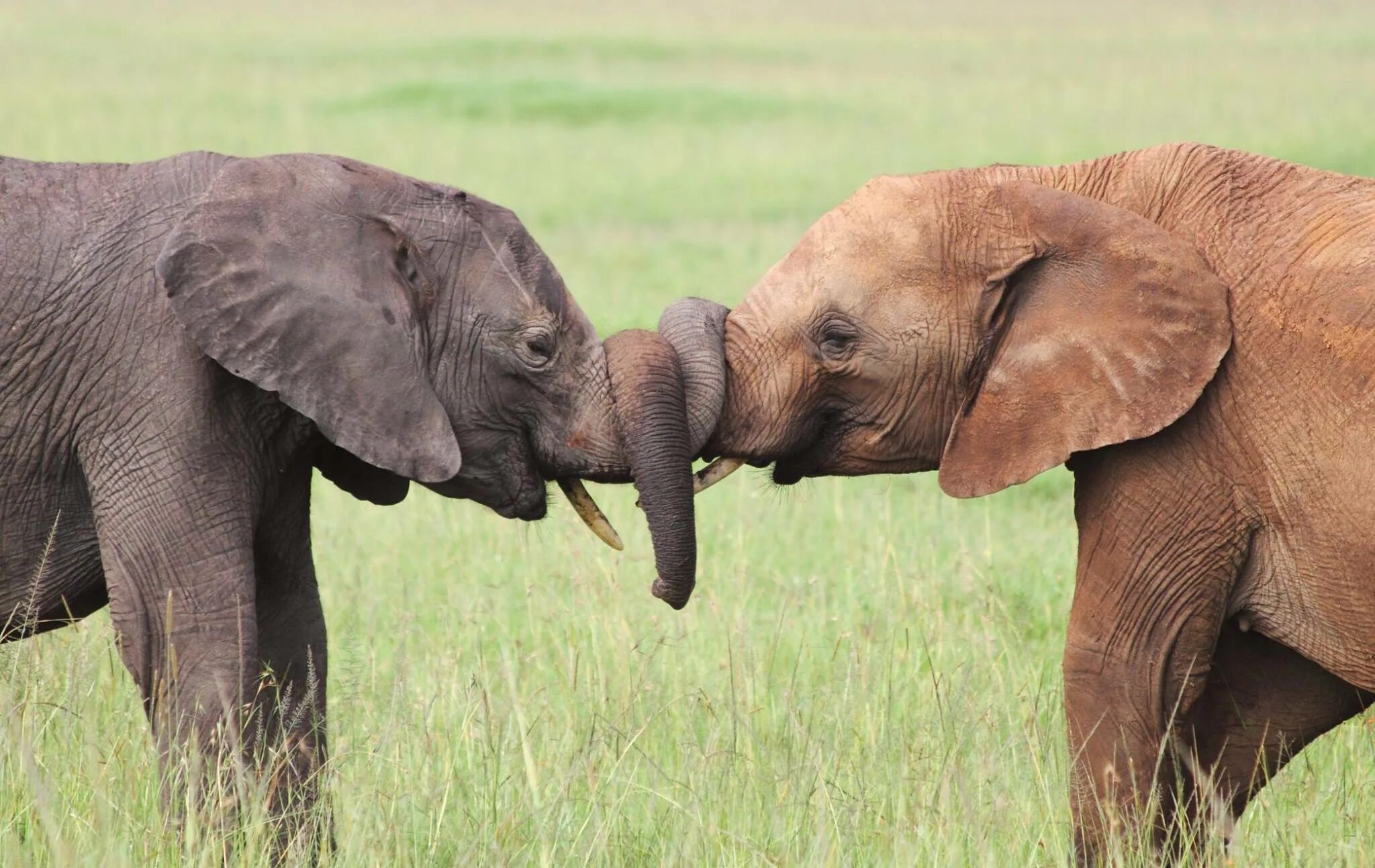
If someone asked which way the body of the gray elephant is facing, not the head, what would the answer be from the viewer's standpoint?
to the viewer's right

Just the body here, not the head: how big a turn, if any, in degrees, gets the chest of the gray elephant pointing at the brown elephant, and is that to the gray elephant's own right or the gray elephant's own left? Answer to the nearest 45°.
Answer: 0° — it already faces it

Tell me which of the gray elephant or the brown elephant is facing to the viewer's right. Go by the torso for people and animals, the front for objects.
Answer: the gray elephant

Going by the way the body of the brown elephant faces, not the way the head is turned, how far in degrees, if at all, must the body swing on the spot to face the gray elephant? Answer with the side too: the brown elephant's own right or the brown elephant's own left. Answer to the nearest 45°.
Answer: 0° — it already faces it

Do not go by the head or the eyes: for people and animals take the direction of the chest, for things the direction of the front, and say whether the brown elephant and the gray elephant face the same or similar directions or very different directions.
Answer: very different directions

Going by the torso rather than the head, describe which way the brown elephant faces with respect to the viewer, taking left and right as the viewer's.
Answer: facing to the left of the viewer

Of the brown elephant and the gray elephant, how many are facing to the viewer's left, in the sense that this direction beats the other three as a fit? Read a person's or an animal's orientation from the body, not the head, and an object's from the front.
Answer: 1
